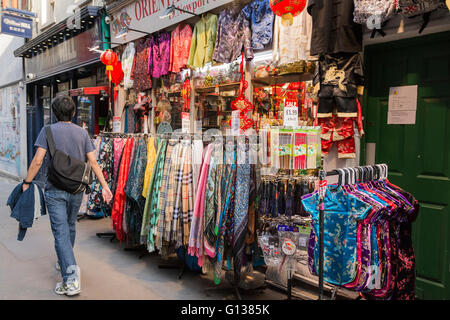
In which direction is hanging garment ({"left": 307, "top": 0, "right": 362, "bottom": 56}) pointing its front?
toward the camera

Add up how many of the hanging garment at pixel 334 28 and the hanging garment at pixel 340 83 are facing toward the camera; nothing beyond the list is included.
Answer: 2

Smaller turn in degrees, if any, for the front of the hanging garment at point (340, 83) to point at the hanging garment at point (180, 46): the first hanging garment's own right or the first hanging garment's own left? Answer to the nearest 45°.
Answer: approximately 135° to the first hanging garment's own right

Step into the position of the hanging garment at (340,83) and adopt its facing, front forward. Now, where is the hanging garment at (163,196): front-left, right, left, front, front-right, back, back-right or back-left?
right

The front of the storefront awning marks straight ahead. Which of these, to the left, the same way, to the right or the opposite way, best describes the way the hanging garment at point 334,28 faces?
the same way

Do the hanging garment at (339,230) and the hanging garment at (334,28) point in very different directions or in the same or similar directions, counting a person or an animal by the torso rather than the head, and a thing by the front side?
same or similar directions

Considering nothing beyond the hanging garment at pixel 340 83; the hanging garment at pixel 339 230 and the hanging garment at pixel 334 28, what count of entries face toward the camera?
3

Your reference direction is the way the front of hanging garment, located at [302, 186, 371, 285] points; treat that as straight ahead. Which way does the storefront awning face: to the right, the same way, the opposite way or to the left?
the same way

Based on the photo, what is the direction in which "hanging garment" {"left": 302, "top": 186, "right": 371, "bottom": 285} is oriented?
toward the camera

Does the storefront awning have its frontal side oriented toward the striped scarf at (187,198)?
no

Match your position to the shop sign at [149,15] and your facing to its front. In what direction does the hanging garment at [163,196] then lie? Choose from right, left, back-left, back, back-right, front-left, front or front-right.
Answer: front-left

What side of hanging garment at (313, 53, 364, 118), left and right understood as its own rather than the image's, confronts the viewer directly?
front

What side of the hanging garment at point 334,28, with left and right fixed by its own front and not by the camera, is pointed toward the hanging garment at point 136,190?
right
